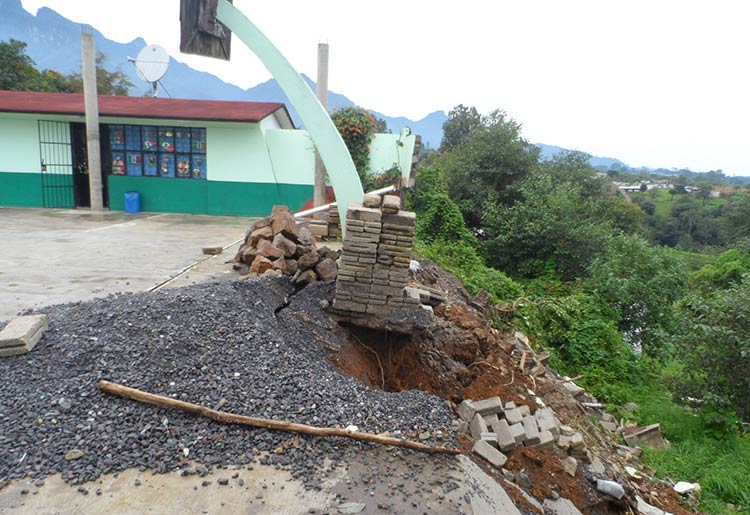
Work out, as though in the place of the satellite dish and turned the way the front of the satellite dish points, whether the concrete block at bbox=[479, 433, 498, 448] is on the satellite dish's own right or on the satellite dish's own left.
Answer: on the satellite dish's own left

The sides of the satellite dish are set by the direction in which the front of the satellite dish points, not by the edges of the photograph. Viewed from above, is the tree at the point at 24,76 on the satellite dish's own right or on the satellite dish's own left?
on the satellite dish's own right

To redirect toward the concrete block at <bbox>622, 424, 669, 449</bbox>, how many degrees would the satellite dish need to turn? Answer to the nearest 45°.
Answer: approximately 90° to its left

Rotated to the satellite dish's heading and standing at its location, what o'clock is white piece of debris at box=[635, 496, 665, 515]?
The white piece of debris is roughly at 10 o'clock from the satellite dish.

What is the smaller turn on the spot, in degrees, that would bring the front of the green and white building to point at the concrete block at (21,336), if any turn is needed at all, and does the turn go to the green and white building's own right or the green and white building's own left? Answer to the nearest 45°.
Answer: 0° — it already faces it

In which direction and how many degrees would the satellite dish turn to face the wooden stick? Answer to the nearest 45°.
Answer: approximately 45° to its left

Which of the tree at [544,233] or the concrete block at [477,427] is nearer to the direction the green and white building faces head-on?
the concrete block

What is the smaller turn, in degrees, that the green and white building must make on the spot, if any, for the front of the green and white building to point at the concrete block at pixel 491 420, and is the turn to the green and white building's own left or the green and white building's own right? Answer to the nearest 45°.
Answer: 0° — it already faces it

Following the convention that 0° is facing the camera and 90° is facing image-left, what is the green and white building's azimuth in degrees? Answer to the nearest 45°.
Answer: approximately 0°

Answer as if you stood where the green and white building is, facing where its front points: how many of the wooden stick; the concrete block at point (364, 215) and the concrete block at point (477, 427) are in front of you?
3

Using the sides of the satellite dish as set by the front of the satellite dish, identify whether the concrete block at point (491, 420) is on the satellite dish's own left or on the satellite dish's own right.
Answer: on the satellite dish's own left

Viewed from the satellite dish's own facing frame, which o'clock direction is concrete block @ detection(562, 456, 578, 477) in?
The concrete block is roughly at 10 o'clock from the satellite dish.

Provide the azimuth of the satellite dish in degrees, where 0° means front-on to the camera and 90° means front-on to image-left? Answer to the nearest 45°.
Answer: approximately 45°

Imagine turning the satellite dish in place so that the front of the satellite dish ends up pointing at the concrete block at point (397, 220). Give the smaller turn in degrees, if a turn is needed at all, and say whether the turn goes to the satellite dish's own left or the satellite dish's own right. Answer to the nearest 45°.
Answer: approximately 45° to the satellite dish's own left

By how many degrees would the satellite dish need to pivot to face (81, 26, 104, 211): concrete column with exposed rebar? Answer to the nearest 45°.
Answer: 0° — it already faces it
